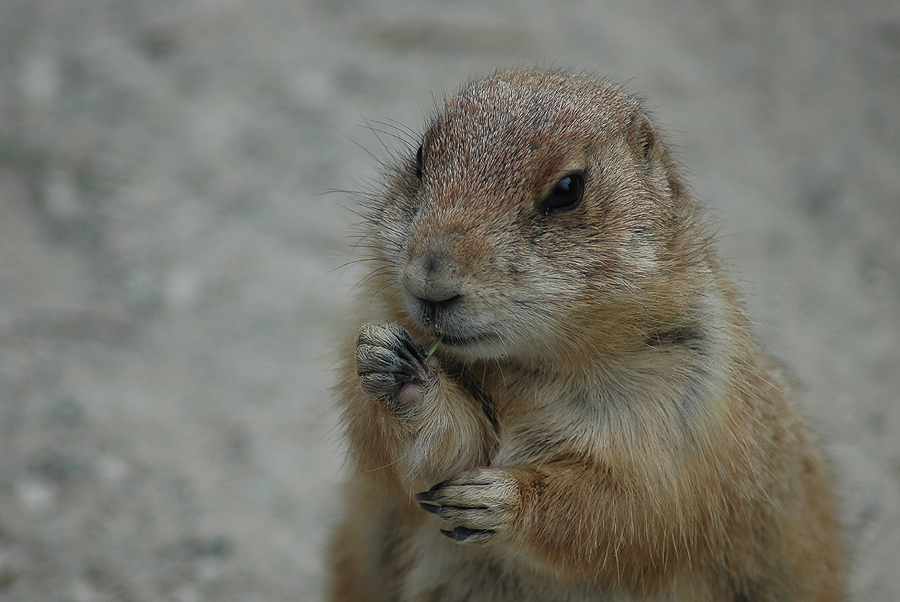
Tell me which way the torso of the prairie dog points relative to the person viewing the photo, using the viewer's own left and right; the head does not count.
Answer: facing the viewer and to the left of the viewer
